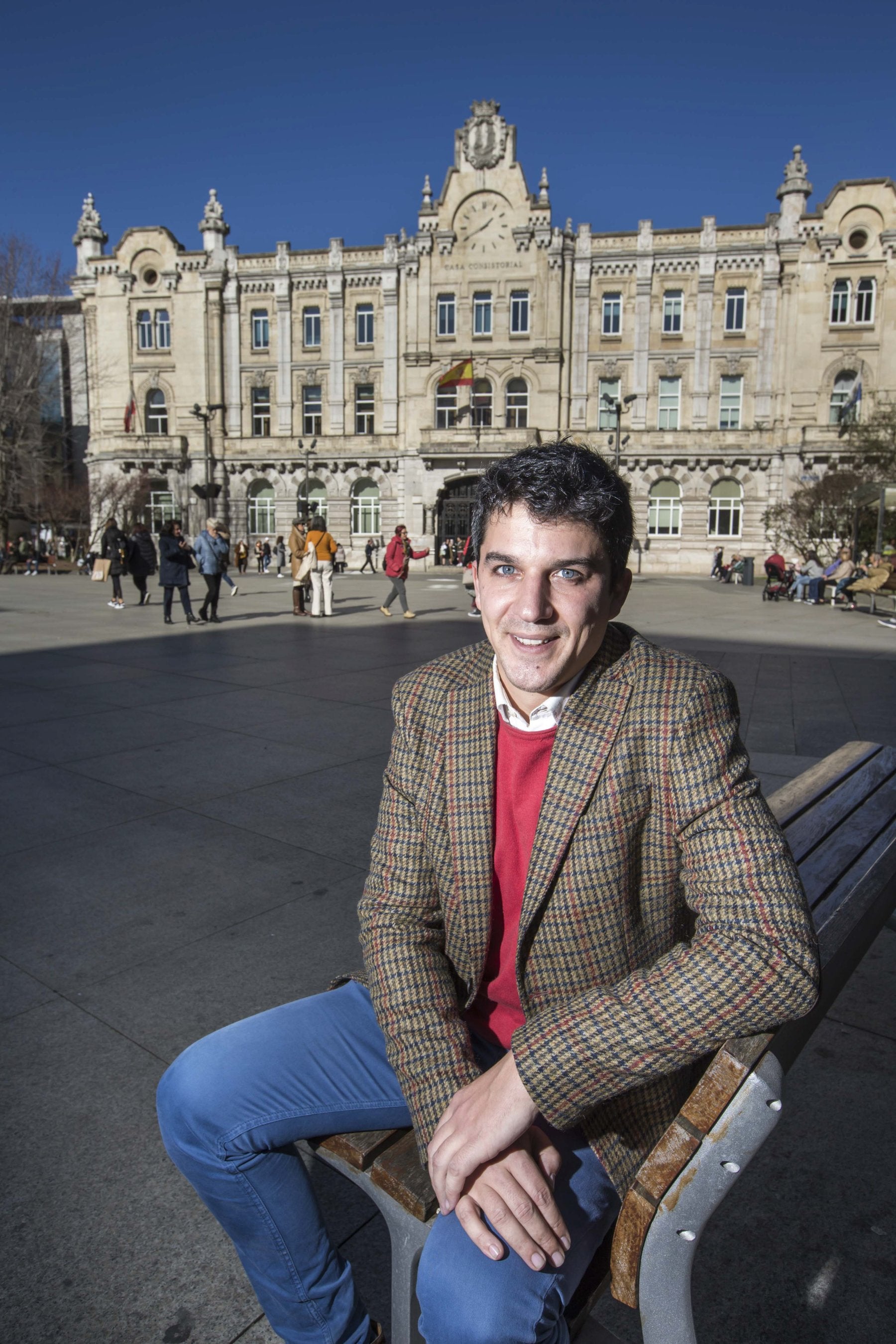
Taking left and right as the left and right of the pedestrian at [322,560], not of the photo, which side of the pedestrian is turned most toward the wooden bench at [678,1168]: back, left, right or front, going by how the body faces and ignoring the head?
back

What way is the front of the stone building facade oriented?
toward the camera

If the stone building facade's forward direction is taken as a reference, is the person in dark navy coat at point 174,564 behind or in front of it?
in front

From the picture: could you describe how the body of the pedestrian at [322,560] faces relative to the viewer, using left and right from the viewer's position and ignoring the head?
facing away from the viewer

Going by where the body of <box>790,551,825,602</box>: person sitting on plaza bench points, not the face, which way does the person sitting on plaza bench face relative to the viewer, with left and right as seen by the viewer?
facing to the left of the viewer

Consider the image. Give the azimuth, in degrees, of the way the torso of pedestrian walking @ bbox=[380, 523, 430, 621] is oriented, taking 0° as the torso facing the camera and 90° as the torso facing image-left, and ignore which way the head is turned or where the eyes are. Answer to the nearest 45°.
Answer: approximately 270°

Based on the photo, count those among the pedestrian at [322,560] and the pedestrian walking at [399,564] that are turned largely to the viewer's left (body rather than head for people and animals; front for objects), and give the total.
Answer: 0

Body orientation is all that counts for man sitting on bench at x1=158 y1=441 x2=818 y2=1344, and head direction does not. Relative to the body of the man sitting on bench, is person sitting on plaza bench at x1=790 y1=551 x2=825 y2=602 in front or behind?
behind

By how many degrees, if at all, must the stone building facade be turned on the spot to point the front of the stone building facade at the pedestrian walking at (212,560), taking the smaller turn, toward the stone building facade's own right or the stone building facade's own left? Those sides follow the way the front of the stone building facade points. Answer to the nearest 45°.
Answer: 0° — it already faces them

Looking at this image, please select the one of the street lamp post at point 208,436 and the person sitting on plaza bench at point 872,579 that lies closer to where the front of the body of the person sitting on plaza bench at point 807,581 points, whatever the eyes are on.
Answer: the street lamp post

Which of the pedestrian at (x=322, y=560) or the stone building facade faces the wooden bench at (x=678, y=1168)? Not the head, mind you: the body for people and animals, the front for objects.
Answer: the stone building facade

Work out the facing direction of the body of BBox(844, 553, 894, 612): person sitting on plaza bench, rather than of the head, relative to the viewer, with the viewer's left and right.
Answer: facing to the left of the viewer

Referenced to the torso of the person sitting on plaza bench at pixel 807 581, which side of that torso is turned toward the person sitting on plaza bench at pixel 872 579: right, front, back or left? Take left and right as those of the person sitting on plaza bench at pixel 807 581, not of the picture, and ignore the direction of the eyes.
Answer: left

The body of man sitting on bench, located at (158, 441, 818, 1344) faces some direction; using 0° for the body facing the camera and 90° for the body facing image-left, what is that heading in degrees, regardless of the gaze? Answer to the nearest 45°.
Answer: approximately 45°

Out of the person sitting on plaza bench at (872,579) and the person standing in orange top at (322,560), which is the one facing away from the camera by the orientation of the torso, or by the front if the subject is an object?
the person standing in orange top
